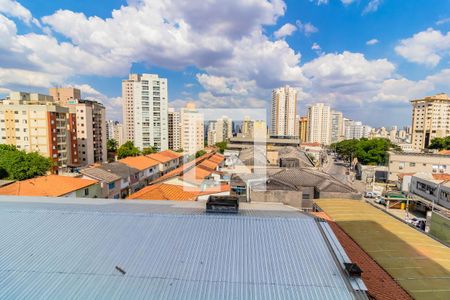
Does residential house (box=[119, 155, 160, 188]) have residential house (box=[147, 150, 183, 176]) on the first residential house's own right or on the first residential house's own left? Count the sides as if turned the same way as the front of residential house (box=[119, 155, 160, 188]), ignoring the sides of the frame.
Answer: on the first residential house's own left

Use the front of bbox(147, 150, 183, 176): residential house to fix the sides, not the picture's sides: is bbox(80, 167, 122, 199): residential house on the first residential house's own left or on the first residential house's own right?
on the first residential house's own right

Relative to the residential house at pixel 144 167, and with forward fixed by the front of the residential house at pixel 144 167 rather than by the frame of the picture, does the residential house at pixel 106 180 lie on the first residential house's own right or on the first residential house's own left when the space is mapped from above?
on the first residential house's own right

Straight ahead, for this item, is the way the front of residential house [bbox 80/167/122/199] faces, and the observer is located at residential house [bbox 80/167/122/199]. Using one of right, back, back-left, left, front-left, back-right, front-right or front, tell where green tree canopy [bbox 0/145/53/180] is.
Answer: back

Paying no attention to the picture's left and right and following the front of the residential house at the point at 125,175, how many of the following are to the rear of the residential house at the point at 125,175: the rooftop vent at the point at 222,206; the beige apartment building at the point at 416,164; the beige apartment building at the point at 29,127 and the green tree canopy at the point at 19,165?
2

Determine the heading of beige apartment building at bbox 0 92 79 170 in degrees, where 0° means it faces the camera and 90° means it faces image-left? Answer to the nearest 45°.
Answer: approximately 315°

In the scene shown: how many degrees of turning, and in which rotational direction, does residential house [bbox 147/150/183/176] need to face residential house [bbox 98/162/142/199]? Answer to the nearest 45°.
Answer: approximately 90° to its right

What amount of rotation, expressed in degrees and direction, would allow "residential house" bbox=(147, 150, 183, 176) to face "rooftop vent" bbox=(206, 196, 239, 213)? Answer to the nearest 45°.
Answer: approximately 45° to its right

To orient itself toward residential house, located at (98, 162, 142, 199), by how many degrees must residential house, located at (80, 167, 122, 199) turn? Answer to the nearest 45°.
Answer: approximately 90° to its left
